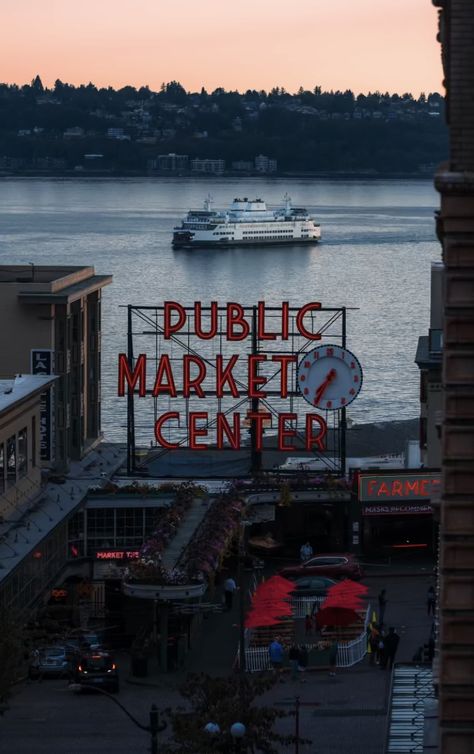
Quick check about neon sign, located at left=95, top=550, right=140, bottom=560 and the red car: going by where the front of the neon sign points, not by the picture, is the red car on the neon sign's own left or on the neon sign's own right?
on the neon sign's own left

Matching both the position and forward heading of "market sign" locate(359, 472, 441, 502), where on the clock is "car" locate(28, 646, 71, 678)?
The car is roughly at 1 o'clock from the market sign.

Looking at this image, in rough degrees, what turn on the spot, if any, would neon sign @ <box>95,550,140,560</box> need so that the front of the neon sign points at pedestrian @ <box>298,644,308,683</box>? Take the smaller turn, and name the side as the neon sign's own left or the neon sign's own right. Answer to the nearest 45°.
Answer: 0° — it already faces them

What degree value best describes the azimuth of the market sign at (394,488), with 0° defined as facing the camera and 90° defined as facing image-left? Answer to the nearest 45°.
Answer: approximately 0°

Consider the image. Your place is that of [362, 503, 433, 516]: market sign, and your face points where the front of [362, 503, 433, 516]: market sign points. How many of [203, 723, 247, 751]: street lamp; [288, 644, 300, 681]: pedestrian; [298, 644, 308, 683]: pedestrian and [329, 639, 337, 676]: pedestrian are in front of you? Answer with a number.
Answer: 4

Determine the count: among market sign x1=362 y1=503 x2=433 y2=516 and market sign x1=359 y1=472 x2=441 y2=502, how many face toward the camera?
2

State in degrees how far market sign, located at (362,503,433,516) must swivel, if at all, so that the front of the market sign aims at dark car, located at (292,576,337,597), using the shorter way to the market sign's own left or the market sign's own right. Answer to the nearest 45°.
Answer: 0° — it already faces it

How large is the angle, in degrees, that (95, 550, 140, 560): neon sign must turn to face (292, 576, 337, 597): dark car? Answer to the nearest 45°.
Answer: approximately 45° to its left

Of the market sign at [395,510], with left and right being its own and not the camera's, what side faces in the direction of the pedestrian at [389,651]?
front

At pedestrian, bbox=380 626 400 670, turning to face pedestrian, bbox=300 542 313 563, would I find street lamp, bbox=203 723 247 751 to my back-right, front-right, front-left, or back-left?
back-left
